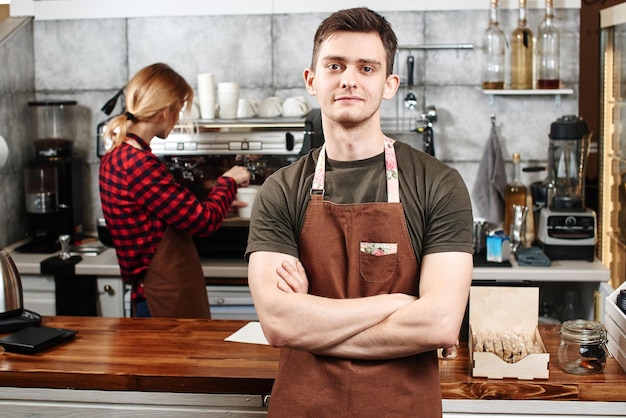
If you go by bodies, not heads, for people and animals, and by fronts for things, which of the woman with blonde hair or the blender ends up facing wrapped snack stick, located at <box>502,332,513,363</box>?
the blender

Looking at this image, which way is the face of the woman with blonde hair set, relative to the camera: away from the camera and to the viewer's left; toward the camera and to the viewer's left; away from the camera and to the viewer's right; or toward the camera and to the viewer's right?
away from the camera and to the viewer's right

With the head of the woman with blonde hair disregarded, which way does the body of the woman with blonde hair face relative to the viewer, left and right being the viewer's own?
facing away from the viewer and to the right of the viewer

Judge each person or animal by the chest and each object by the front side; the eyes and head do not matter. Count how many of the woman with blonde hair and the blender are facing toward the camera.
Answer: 1

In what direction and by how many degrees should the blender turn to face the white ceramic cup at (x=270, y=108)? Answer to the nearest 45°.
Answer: approximately 90° to its right

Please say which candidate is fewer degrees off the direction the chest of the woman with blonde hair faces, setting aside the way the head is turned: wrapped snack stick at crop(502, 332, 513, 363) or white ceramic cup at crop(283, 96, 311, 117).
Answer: the white ceramic cup

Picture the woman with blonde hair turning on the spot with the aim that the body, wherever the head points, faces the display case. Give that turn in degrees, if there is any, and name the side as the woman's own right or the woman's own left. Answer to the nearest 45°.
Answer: approximately 45° to the woman's own right
